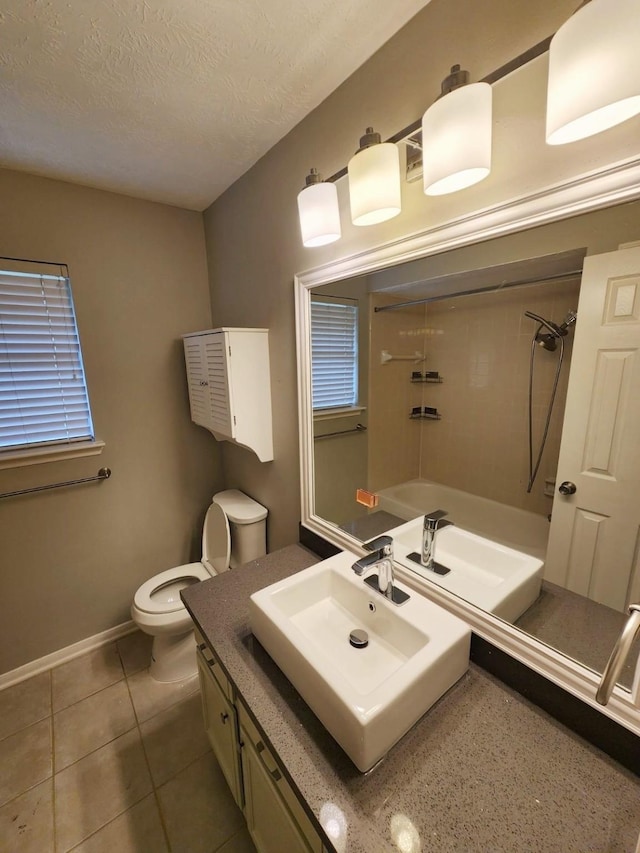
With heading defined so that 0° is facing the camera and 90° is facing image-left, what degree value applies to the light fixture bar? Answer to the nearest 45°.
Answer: approximately 45°

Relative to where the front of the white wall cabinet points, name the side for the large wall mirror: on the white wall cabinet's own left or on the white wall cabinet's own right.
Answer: on the white wall cabinet's own left

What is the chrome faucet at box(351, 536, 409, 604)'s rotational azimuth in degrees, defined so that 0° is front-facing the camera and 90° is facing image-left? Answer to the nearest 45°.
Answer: approximately 45°

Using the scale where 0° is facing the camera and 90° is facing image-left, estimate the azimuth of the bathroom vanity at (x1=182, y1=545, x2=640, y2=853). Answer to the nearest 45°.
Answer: approximately 45°

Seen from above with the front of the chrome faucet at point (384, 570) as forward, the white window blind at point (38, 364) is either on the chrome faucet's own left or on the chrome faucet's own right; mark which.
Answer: on the chrome faucet's own right

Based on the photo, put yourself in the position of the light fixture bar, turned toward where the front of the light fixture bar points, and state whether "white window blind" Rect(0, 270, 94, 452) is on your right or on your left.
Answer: on your right

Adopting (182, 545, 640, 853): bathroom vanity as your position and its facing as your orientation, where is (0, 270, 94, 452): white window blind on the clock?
The white window blind is roughly at 2 o'clock from the bathroom vanity.

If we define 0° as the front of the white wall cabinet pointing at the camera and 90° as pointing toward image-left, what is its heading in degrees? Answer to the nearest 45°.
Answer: approximately 45°

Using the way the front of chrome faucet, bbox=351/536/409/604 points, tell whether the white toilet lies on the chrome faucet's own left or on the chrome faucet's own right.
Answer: on the chrome faucet's own right

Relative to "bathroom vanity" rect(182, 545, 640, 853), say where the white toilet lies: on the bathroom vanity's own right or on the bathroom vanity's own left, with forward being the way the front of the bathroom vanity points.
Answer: on the bathroom vanity's own right
